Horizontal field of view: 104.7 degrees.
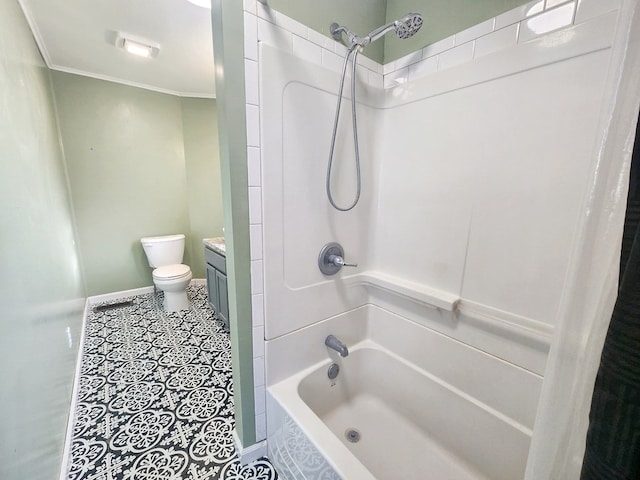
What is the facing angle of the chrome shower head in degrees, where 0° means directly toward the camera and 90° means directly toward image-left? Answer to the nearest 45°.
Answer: approximately 315°

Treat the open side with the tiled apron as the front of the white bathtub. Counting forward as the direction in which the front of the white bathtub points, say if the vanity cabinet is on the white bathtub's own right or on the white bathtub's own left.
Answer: on the white bathtub's own right

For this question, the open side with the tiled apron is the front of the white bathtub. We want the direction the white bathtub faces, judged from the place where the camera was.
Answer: facing the viewer and to the left of the viewer

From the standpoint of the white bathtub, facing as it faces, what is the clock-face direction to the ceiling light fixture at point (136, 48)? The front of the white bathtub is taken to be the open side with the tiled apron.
The ceiling light fixture is roughly at 2 o'clock from the white bathtub.

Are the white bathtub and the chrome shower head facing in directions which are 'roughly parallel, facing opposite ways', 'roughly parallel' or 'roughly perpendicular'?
roughly perpendicular

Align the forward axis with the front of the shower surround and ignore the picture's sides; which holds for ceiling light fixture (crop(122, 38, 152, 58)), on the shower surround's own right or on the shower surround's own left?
on the shower surround's own right

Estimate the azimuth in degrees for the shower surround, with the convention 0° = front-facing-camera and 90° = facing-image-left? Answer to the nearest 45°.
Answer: approximately 45°
